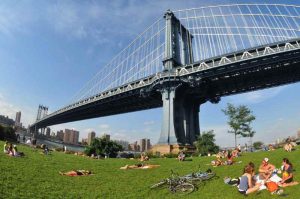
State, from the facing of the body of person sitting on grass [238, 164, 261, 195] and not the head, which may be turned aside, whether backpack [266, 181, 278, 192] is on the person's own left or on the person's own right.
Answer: on the person's own right

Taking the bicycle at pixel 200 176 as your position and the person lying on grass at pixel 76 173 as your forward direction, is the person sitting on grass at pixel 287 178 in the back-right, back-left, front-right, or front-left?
back-left

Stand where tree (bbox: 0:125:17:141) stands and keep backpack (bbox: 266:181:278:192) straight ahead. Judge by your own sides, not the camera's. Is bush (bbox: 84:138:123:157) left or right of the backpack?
left
